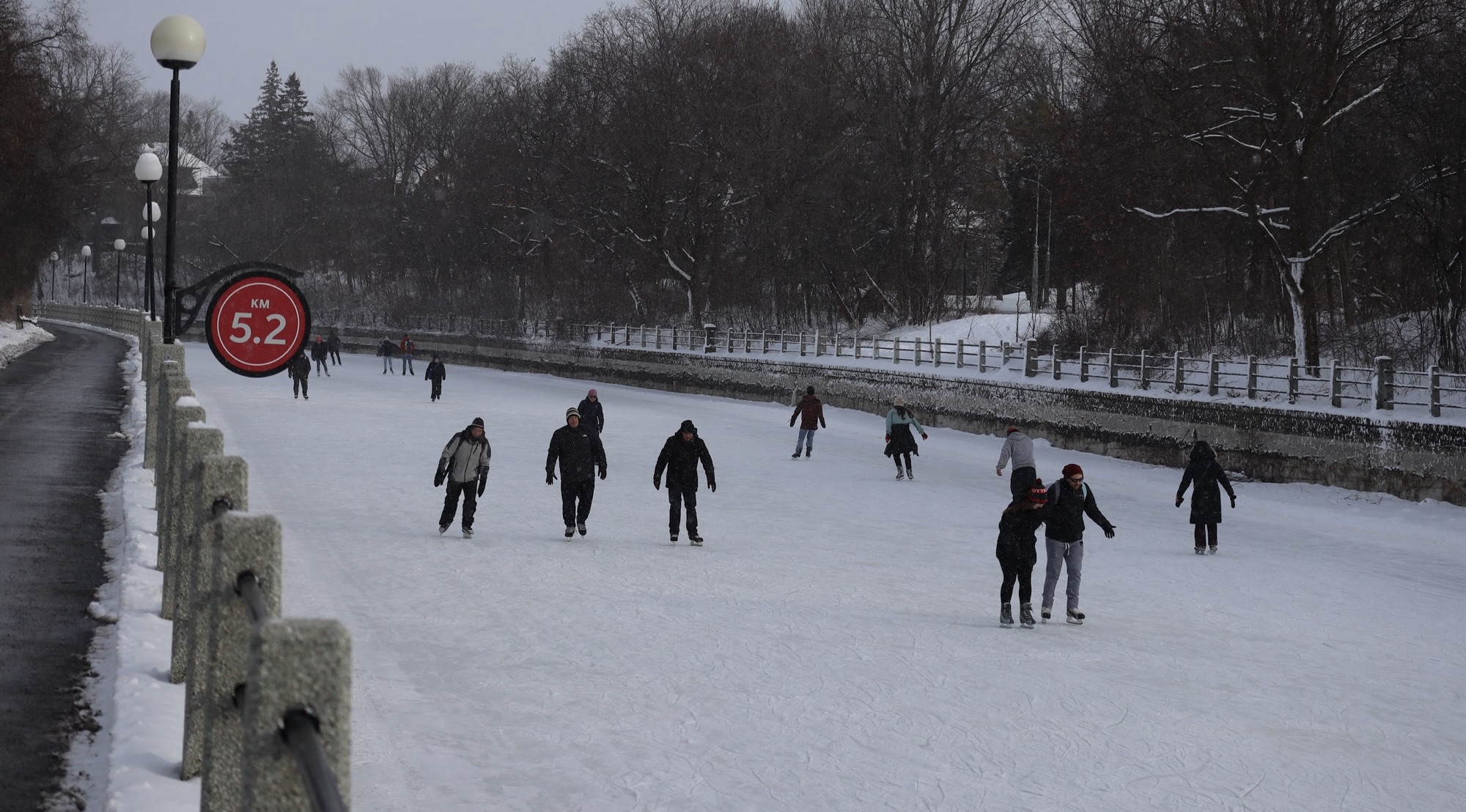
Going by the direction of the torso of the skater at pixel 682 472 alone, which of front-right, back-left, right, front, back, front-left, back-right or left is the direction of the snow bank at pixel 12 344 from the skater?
back-right

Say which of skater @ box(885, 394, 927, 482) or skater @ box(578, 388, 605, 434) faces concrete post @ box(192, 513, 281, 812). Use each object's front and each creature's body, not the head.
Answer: skater @ box(578, 388, 605, 434)

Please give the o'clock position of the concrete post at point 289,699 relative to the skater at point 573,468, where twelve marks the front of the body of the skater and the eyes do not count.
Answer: The concrete post is roughly at 12 o'clock from the skater.

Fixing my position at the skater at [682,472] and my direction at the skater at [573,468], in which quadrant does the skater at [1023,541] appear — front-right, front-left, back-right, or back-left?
back-left

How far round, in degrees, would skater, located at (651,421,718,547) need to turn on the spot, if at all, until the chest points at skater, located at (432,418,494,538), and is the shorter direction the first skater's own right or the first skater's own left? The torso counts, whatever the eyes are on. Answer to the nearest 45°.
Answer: approximately 90° to the first skater's own right

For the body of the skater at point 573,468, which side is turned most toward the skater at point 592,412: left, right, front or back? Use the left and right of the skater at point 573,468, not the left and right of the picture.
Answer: back

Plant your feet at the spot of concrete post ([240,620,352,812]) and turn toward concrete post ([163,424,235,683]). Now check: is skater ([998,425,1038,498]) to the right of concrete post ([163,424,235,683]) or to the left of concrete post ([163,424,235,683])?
right
